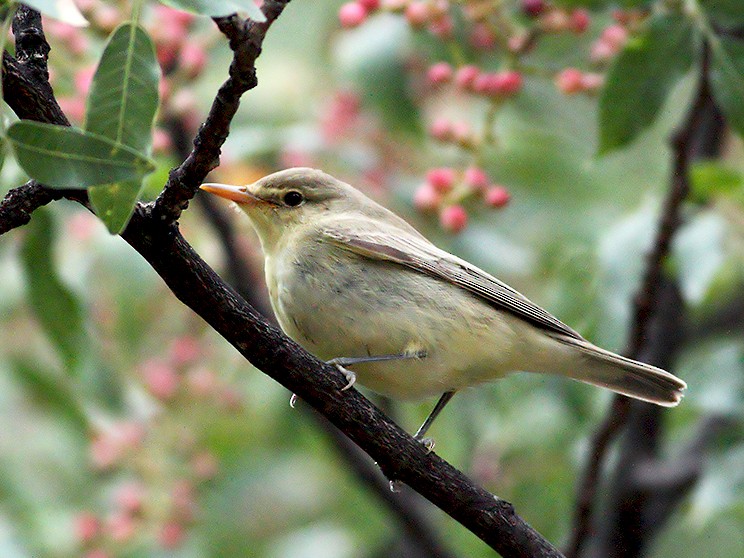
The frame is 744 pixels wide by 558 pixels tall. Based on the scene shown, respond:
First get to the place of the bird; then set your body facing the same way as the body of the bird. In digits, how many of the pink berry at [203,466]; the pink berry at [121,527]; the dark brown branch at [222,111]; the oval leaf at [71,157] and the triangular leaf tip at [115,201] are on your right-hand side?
2

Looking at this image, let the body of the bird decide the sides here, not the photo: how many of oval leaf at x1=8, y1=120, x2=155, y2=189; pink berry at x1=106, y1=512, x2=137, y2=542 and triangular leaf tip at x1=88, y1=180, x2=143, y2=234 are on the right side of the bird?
1

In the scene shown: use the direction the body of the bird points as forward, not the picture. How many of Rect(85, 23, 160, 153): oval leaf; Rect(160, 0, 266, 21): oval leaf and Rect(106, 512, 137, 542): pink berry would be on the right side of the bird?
1

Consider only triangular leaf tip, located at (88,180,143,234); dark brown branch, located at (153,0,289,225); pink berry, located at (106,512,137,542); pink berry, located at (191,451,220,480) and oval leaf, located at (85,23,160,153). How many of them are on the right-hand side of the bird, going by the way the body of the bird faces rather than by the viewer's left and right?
2

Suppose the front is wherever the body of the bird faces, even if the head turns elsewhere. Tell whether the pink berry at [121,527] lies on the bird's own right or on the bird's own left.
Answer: on the bird's own right

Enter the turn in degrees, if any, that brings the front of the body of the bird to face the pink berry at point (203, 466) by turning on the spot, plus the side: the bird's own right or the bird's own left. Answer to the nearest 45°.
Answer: approximately 90° to the bird's own right

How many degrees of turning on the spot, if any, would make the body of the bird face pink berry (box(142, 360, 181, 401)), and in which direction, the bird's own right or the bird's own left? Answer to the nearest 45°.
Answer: approximately 45° to the bird's own right

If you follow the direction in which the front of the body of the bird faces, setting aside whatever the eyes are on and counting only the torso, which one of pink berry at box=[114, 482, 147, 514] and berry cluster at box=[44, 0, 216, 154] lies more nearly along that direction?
the berry cluster

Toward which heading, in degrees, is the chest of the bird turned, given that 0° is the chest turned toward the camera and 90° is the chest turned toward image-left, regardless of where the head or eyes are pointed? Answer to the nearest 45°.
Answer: approximately 90°

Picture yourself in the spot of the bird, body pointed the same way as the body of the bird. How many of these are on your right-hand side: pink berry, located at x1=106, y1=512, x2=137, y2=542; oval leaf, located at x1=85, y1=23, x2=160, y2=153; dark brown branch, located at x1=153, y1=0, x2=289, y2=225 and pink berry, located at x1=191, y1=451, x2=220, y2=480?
2
